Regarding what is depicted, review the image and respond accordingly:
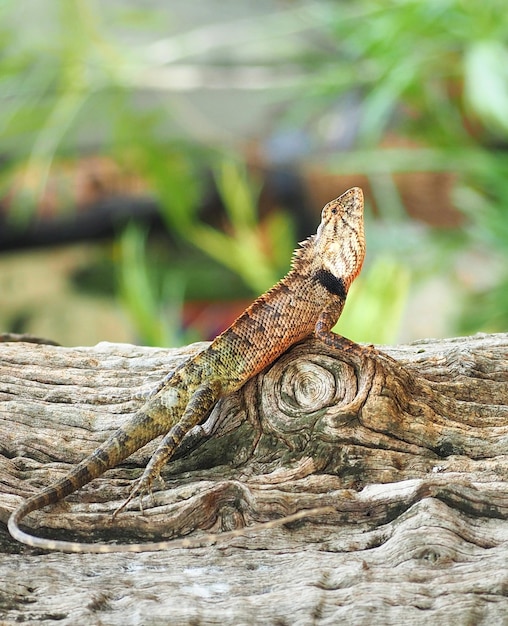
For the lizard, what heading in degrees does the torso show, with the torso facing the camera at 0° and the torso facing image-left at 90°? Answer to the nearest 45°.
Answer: approximately 270°
